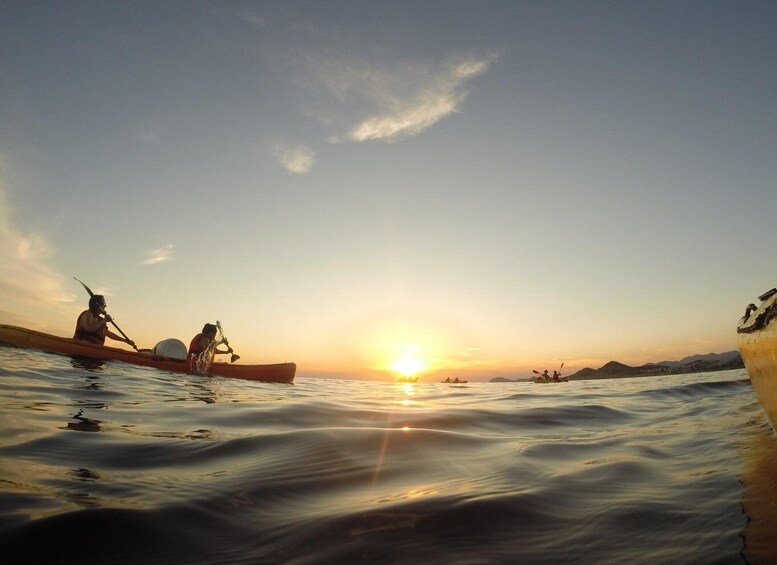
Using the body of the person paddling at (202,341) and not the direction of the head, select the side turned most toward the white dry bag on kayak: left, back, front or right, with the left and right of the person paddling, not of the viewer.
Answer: back

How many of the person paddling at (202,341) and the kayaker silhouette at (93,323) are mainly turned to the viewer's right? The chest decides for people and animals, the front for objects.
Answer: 2

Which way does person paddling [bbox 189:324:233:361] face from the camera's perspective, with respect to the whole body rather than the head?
to the viewer's right

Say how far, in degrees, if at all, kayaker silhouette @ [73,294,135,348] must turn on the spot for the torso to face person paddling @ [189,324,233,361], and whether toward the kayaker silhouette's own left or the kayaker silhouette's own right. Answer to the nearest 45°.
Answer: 0° — they already face them

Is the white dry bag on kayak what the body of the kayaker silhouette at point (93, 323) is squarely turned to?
yes

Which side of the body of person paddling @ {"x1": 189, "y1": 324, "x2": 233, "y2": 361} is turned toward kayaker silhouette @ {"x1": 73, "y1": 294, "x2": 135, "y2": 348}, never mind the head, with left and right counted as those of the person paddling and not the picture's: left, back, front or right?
back

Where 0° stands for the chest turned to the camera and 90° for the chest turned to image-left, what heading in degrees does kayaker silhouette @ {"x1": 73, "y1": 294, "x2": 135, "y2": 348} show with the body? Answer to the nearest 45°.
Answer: approximately 270°
